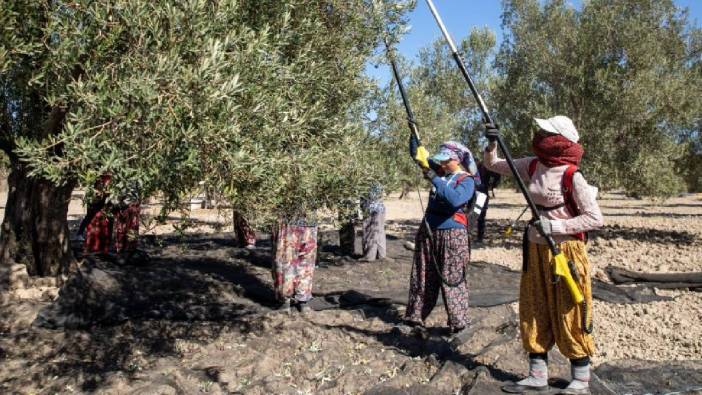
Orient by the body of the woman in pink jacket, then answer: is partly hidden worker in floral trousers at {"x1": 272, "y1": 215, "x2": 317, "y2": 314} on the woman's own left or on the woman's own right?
on the woman's own right

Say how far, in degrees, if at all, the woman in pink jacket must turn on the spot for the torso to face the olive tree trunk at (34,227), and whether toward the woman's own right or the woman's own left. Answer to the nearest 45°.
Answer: approximately 45° to the woman's own right

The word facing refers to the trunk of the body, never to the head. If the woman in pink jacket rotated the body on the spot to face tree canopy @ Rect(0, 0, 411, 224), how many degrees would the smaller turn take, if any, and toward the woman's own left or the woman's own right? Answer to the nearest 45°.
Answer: approximately 90° to the woman's own right

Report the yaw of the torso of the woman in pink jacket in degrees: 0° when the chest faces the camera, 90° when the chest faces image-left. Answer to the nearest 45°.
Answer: approximately 45°

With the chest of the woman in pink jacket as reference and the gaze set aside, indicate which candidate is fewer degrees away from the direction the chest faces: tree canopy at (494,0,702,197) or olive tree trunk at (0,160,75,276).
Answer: the olive tree trunk

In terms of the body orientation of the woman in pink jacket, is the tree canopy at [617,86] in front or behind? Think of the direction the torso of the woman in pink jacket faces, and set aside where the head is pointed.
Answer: behind

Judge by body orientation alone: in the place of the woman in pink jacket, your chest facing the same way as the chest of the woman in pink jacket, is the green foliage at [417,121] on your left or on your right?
on your right

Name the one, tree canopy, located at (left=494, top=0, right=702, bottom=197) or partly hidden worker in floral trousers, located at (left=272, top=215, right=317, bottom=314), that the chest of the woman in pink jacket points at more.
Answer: the partly hidden worker in floral trousers
